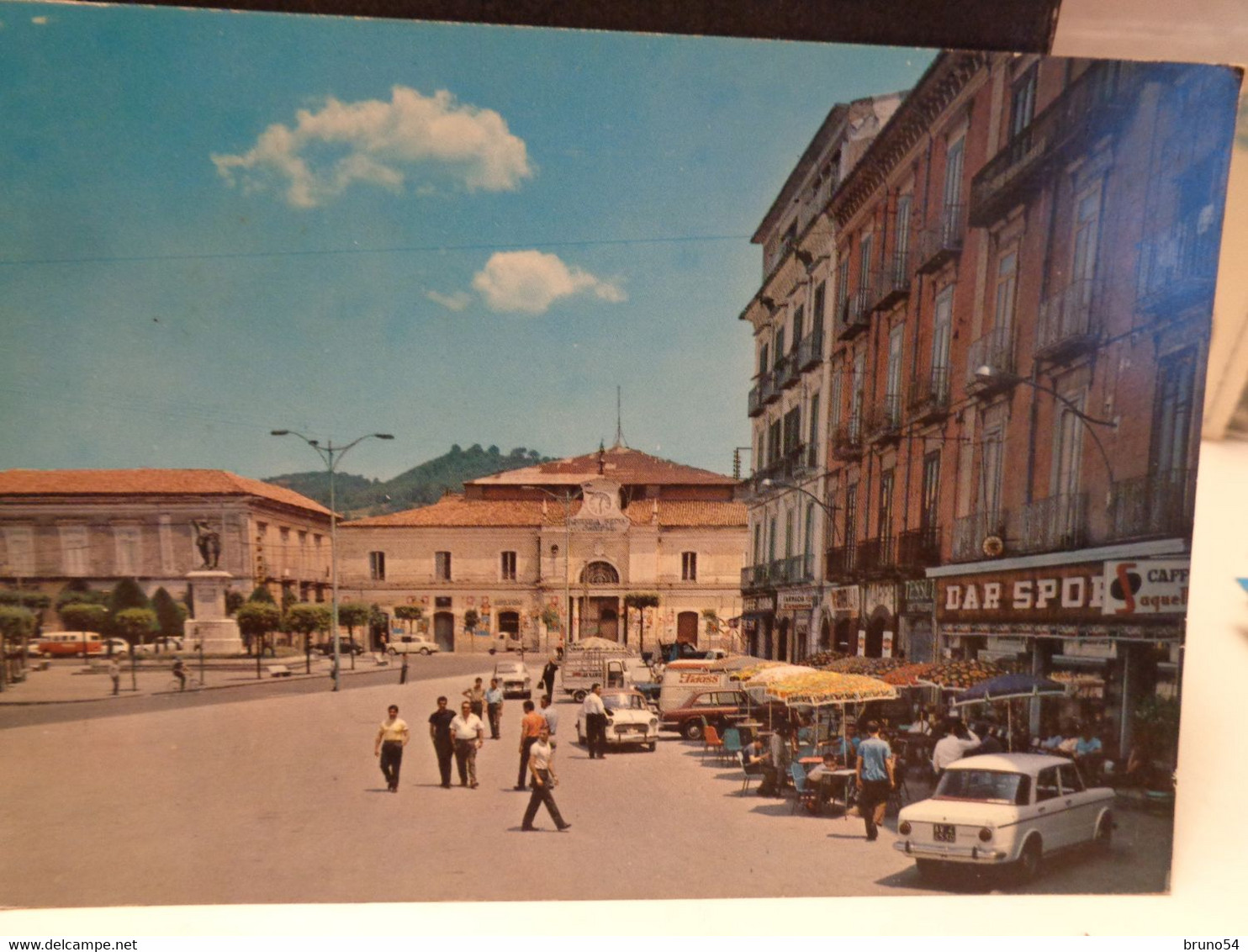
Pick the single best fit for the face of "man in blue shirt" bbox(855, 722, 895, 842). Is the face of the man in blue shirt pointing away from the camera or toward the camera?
away from the camera

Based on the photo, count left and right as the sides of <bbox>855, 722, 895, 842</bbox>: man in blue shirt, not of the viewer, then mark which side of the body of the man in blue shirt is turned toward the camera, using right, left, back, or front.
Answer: back

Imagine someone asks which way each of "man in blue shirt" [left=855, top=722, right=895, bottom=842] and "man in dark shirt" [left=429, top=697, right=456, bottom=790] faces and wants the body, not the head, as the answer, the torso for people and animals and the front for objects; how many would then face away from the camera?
1
